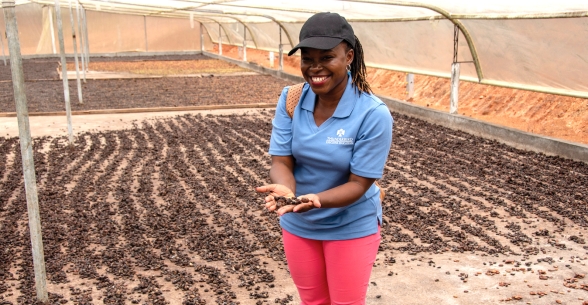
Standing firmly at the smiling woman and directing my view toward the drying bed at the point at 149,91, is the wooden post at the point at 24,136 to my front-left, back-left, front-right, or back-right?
front-left

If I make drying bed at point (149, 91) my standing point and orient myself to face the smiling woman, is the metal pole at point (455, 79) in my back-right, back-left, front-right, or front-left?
front-left

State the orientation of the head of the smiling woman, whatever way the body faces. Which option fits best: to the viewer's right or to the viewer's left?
to the viewer's left

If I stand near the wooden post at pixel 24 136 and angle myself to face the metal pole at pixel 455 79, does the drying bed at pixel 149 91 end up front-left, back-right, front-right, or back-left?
front-left

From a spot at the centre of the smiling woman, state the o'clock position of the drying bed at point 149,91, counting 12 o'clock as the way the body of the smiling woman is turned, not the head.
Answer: The drying bed is roughly at 4 o'clock from the smiling woman.

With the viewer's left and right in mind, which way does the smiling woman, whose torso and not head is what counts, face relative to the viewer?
facing the viewer and to the left of the viewer

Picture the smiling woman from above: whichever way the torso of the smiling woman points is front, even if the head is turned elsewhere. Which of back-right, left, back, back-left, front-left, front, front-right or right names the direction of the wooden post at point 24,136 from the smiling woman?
right

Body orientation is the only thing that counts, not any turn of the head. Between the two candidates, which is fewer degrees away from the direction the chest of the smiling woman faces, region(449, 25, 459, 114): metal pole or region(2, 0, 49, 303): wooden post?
the wooden post

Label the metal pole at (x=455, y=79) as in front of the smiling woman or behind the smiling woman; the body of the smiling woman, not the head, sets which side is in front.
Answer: behind
